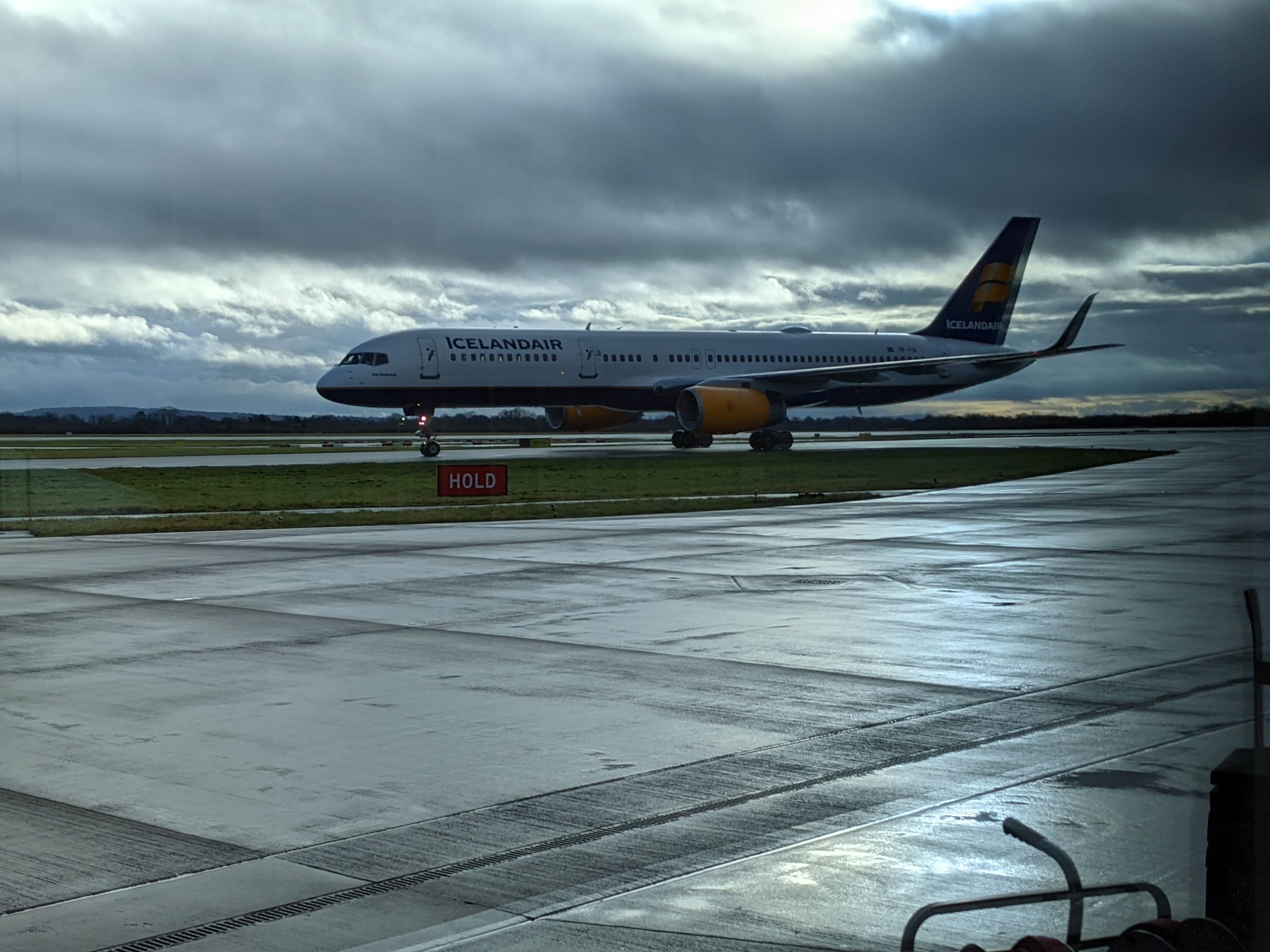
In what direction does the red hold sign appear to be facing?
toward the camera
